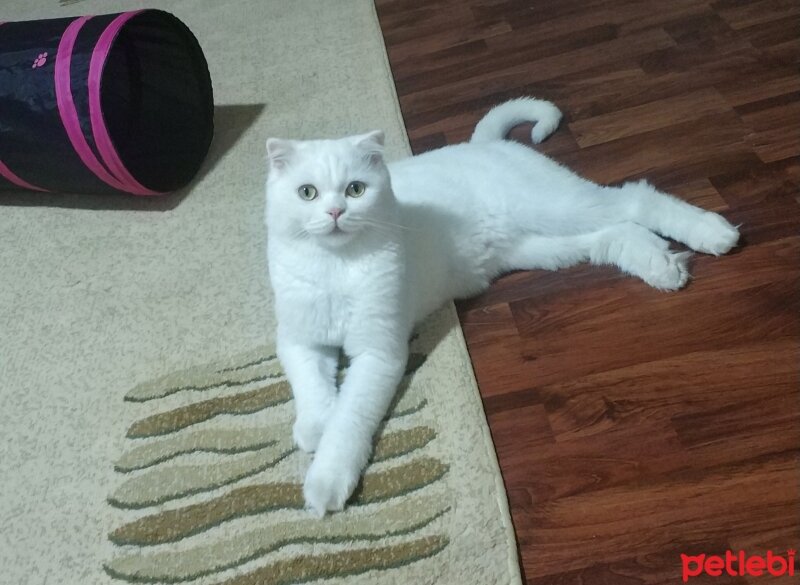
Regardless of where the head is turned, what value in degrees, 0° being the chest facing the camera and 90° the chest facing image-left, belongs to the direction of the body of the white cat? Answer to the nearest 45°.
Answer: approximately 45°

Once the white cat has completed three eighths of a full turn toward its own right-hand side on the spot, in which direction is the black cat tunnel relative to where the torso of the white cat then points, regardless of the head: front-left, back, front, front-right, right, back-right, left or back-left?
front-left
